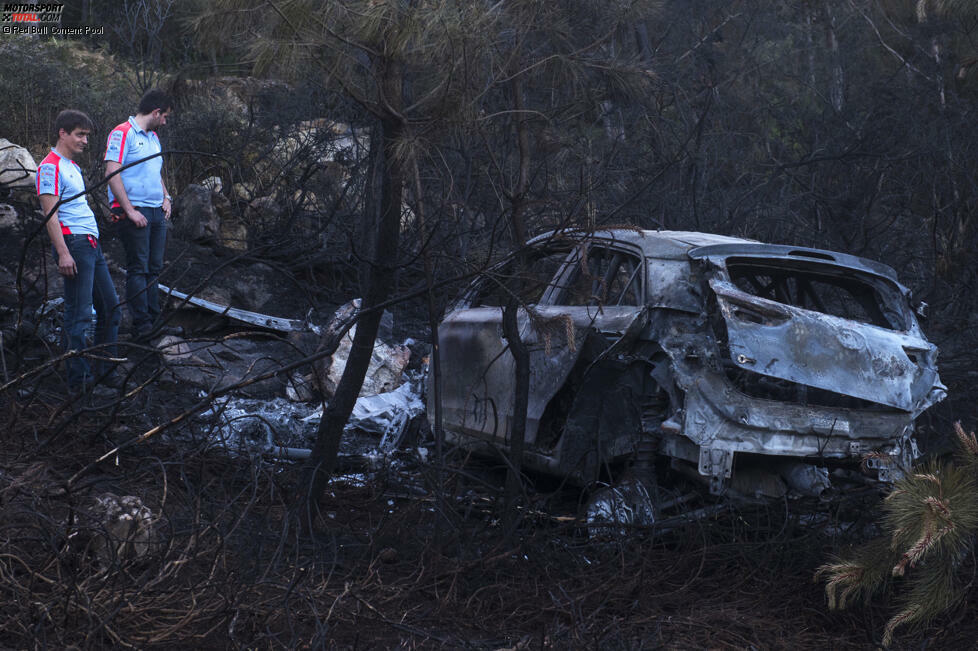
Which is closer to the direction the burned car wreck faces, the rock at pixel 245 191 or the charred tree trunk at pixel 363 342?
the rock

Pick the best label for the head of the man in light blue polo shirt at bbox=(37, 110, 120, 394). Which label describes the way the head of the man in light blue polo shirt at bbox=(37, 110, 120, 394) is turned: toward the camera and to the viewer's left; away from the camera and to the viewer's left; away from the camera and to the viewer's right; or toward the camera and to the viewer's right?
toward the camera and to the viewer's right

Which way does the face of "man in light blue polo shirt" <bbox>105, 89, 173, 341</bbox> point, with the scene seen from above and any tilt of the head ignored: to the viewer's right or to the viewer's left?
to the viewer's right

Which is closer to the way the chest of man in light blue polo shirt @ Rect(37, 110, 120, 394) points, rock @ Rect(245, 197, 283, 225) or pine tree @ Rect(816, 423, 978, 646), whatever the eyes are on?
the pine tree

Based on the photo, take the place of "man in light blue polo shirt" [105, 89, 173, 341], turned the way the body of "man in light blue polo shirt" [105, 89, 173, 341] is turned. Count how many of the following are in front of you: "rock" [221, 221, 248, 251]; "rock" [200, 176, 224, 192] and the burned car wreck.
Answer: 1

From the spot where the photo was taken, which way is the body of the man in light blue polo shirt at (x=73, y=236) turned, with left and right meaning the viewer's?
facing the viewer and to the right of the viewer

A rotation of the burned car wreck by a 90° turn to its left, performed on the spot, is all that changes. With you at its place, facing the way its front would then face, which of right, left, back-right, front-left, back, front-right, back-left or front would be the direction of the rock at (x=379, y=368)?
right

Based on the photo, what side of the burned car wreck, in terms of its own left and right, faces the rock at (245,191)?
front

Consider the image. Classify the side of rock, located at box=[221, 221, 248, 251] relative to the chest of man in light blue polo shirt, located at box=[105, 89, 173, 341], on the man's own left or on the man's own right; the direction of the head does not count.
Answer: on the man's own left

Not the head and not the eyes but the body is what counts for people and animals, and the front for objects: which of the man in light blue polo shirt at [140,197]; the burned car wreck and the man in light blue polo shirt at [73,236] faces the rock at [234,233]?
the burned car wreck

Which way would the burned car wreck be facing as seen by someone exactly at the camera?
facing away from the viewer and to the left of the viewer

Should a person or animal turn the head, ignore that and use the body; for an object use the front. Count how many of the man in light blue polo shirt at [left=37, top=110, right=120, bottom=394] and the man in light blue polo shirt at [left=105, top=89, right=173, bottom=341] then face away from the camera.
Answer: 0

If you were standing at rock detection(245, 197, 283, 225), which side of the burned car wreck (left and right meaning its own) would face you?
front

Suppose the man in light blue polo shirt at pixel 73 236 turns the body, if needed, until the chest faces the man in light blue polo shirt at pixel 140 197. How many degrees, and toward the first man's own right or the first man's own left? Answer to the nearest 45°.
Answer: approximately 90° to the first man's own left
